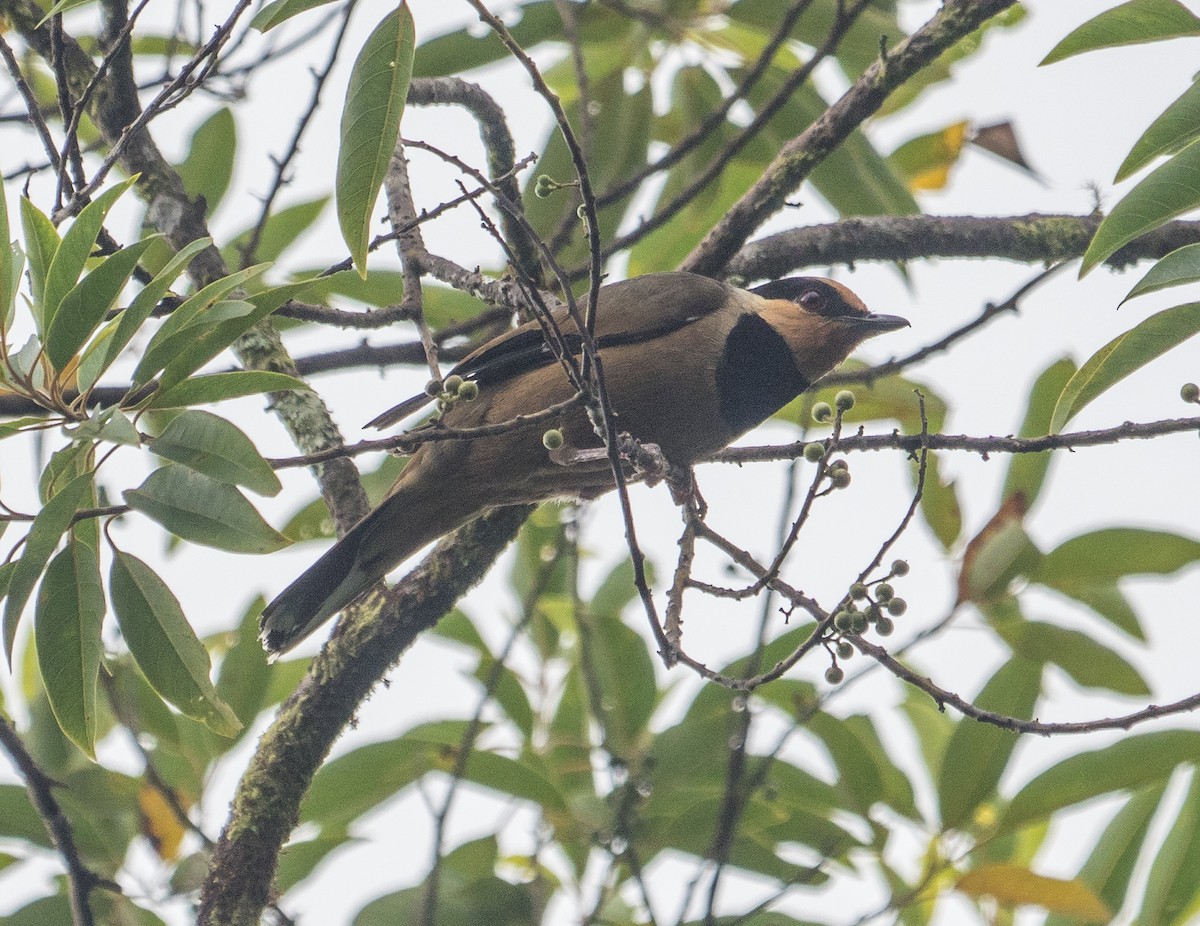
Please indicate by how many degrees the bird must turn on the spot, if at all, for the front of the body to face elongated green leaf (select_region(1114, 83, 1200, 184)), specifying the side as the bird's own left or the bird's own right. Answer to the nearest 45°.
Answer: approximately 45° to the bird's own right

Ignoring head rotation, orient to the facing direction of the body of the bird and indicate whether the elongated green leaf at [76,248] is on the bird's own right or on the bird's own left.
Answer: on the bird's own right

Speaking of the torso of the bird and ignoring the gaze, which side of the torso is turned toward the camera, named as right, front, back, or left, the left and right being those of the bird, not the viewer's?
right

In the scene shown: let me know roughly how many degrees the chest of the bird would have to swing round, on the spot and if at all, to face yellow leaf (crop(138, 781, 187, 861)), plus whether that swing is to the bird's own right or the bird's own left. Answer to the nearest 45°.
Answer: approximately 180°

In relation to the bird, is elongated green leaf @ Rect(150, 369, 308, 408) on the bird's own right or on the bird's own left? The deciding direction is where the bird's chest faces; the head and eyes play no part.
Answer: on the bird's own right
